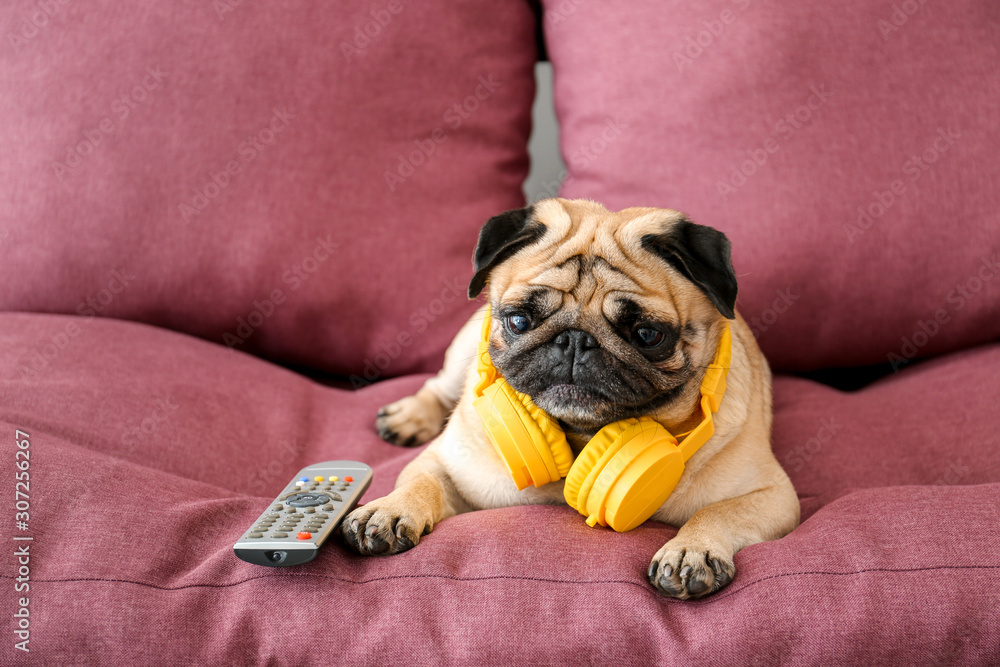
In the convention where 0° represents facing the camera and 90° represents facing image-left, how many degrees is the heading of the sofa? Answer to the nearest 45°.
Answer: approximately 0°
